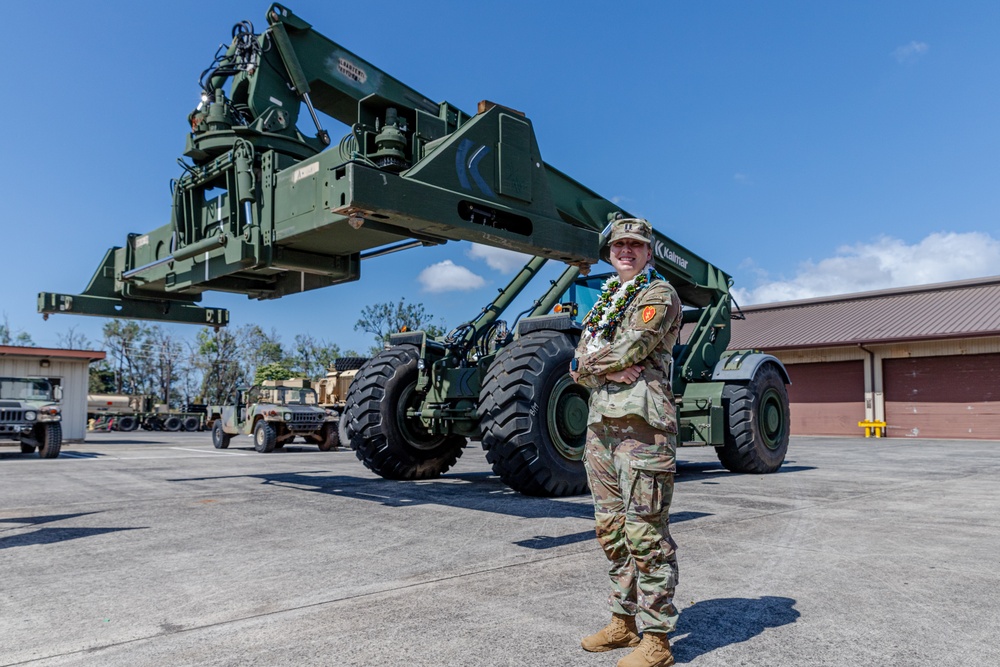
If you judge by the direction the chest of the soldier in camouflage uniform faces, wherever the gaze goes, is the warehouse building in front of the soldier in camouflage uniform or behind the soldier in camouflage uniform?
behind

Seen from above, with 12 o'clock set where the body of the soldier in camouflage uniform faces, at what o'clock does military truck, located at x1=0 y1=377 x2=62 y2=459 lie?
The military truck is roughly at 3 o'clock from the soldier in camouflage uniform.

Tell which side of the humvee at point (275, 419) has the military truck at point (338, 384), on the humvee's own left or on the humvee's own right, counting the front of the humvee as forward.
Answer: on the humvee's own left

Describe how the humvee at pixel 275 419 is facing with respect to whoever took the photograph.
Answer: facing the viewer and to the right of the viewer

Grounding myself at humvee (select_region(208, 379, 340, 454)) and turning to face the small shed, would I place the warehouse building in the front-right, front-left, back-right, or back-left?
back-right

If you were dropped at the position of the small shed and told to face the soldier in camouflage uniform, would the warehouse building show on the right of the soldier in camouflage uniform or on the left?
left
